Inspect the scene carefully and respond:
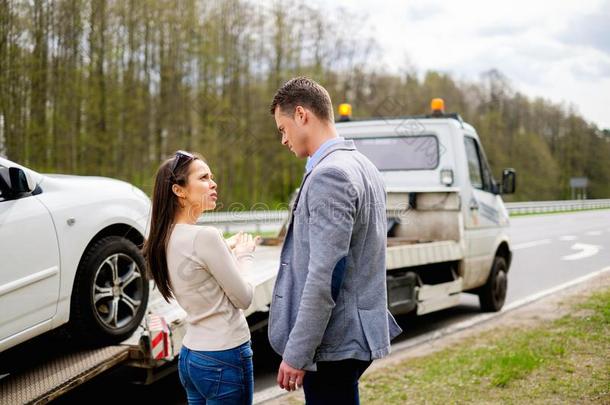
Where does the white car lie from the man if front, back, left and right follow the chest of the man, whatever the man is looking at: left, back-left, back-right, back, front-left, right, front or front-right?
front-right

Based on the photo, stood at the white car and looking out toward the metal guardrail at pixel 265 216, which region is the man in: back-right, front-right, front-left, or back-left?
back-right

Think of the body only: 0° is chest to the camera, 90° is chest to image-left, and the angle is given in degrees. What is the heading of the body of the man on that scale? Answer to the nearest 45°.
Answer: approximately 90°

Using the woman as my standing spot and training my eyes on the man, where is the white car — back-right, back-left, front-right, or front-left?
back-left

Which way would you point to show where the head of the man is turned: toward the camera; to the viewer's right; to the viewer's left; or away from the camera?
to the viewer's left

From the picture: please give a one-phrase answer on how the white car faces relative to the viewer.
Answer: facing away from the viewer and to the right of the viewer
